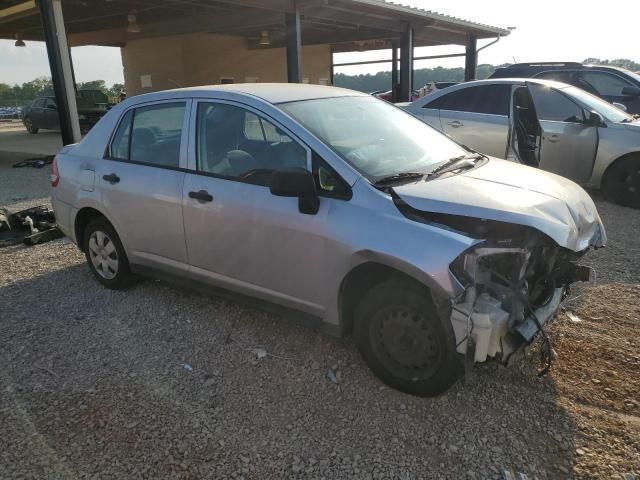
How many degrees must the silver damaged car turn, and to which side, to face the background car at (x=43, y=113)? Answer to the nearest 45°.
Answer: approximately 180°

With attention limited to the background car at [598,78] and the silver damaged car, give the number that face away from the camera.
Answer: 0

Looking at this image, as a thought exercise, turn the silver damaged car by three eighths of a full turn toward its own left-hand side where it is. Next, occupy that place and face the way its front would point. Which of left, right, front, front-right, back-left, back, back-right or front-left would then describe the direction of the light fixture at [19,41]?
front-left

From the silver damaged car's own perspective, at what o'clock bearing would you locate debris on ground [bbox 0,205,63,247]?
The debris on ground is roughly at 6 o'clock from the silver damaged car.

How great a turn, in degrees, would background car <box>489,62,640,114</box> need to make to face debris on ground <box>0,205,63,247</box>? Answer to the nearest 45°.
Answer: approximately 135° to its right

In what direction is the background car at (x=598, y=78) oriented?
to the viewer's right

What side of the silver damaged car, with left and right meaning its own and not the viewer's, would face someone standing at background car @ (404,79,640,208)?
left

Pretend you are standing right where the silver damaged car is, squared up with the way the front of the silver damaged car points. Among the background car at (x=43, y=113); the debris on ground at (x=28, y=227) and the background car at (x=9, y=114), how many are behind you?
3

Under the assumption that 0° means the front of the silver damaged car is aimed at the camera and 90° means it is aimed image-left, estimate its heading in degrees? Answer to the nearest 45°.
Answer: approximately 315°

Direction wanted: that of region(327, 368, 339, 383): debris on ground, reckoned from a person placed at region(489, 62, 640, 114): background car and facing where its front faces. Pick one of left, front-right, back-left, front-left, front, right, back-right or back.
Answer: right

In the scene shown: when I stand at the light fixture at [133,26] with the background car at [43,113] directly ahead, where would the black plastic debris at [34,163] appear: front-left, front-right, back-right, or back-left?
back-left

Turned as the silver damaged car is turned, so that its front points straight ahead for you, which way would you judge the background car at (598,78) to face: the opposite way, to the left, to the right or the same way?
the same way

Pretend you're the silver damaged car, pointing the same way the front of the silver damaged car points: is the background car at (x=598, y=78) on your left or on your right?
on your left
